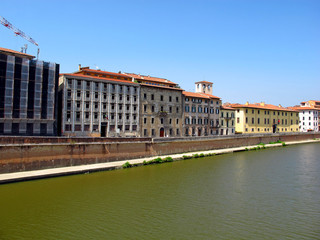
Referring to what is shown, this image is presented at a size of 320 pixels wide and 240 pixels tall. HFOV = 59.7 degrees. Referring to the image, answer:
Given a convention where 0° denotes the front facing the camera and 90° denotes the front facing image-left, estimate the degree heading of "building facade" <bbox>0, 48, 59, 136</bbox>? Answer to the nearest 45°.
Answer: approximately 315°

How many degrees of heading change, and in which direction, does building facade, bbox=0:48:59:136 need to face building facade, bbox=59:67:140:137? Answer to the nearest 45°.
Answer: approximately 90° to its left

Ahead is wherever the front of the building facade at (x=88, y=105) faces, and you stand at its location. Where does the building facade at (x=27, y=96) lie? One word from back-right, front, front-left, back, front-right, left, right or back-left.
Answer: right

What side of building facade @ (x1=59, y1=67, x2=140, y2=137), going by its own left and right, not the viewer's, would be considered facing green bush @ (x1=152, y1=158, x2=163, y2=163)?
front

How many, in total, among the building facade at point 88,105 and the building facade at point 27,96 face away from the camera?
0

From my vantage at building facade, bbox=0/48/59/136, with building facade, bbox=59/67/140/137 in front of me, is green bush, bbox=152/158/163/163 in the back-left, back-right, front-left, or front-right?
front-right

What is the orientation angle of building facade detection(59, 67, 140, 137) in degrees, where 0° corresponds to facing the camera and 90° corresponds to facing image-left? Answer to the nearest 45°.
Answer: approximately 315°

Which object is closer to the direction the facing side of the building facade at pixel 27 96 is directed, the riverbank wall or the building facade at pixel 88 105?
the riverbank wall

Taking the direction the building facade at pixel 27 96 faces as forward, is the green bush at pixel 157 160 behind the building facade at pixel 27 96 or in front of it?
in front
